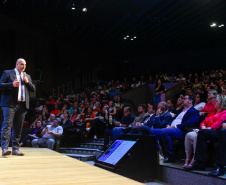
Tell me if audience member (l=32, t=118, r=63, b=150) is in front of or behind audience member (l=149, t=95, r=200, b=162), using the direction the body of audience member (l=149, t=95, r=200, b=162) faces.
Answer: in front

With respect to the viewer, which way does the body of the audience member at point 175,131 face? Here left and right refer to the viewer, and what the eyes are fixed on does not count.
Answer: facing to the left of the viewer

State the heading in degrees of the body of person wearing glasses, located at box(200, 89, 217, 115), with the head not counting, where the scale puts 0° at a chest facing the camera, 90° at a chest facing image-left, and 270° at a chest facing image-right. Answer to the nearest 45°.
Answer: approximately 90°

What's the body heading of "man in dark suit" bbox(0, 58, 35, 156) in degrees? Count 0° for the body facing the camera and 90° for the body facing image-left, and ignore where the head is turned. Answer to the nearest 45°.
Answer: approximately 315°

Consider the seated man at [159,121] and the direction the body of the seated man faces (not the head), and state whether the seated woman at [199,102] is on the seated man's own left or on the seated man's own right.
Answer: on the seated man's own right

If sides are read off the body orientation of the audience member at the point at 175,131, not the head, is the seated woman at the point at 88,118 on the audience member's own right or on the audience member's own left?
on the audience member's own right

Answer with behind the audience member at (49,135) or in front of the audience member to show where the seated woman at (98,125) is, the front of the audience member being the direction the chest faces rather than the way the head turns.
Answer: behind

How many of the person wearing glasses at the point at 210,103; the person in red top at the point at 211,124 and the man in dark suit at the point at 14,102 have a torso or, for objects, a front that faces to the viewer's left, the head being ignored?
2

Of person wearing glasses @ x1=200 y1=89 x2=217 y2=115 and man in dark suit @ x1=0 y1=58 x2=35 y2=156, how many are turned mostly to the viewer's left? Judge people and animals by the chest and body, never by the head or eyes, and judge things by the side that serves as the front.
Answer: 1

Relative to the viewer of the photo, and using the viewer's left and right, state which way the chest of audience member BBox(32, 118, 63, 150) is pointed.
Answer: facing the viewer and to the left of the viewer

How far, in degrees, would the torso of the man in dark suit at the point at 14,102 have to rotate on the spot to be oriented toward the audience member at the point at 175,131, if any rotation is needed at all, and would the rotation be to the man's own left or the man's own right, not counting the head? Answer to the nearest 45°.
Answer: approximately 45° to the man's own left

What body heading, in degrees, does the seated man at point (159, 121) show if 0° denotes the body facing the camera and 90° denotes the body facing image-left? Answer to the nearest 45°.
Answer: approximately 90°

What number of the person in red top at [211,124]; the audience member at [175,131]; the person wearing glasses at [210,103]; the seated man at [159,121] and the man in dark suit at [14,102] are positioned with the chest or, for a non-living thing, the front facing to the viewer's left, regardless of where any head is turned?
4

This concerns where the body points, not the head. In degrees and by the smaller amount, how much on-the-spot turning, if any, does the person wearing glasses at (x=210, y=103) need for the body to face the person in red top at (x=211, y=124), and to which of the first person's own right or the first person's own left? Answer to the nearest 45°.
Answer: approximately 90° to the first person's own left

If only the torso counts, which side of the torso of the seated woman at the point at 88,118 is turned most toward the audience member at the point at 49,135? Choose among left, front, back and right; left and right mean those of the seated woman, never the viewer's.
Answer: front

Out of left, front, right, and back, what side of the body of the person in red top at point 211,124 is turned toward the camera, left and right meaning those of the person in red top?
left
